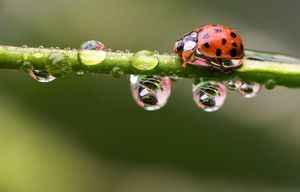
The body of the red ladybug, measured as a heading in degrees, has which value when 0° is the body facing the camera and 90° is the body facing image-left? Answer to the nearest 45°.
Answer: approximately 90°
